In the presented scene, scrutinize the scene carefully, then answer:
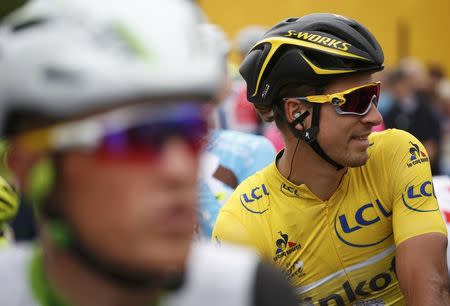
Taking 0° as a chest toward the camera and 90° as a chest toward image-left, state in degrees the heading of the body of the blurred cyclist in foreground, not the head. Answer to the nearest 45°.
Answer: approximately 315°

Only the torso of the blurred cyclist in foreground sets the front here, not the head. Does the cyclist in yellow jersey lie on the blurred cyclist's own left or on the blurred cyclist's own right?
on the blurred cyclist's own left

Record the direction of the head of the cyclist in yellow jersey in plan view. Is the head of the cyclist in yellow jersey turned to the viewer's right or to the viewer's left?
to the viewer's right
